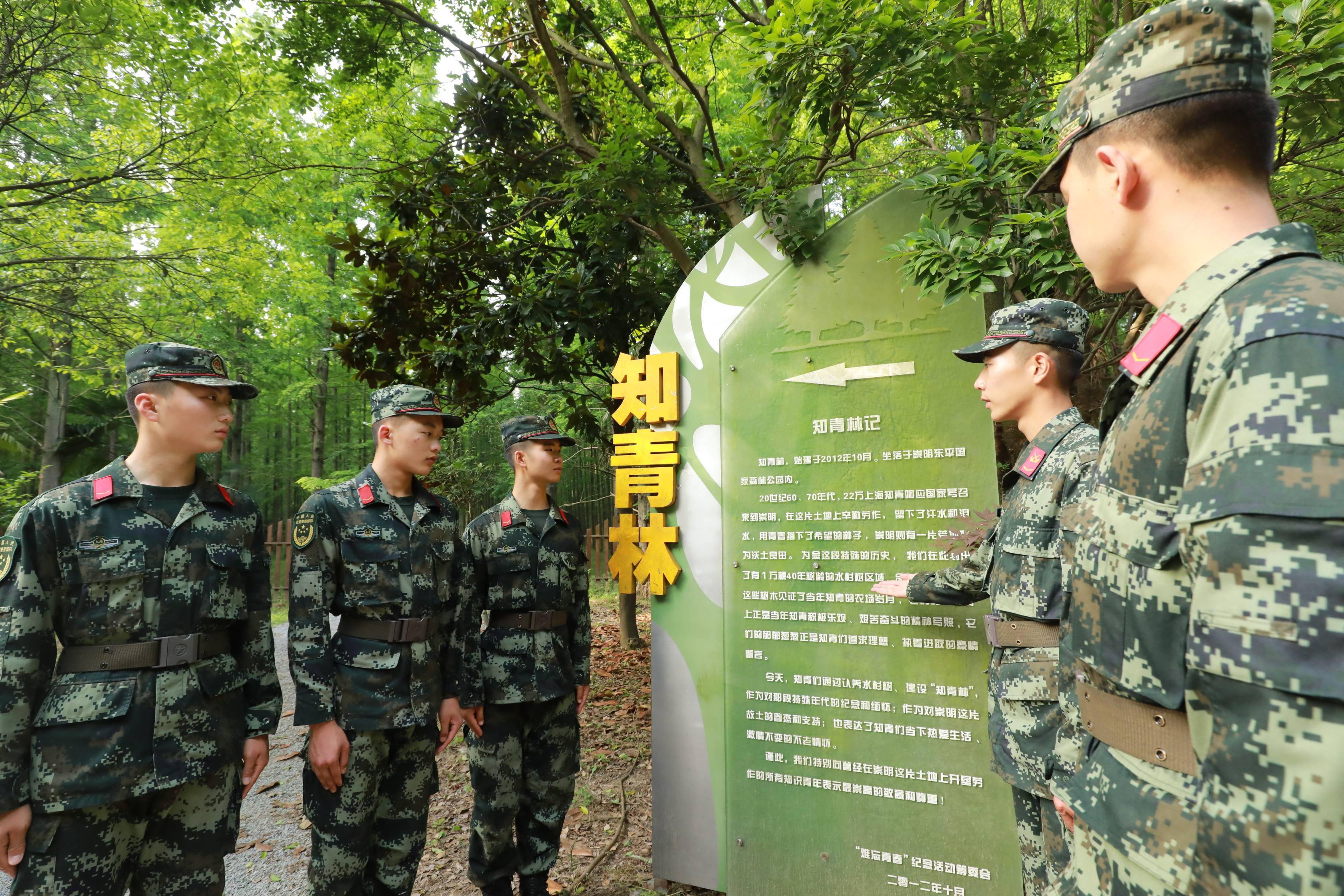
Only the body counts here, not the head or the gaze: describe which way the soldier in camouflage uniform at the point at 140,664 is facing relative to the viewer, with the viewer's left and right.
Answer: facing the viewer and to the right of the viewer

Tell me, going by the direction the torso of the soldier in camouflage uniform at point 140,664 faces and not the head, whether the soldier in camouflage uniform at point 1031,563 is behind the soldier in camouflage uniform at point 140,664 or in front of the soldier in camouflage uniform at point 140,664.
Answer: in front

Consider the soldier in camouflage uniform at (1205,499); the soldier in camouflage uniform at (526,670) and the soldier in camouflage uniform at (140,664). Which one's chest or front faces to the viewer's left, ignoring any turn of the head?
the soldier in camouflage uniform at (1205,499)

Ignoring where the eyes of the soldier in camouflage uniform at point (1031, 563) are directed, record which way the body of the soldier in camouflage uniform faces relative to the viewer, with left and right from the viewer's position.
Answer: facing to the left of the viewer

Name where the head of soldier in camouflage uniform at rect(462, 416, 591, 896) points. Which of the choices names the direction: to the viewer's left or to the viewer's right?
to the viewer's right

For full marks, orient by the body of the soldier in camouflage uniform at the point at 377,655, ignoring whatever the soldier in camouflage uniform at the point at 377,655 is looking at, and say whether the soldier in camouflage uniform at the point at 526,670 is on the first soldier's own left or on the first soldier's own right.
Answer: on the first soldier's own left

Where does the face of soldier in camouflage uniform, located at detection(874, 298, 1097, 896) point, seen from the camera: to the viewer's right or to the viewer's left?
to the viewer's left

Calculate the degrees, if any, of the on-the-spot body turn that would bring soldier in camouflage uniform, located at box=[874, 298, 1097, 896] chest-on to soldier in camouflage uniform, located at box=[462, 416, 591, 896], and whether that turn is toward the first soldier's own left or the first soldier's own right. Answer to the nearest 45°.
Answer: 0° — they already face them

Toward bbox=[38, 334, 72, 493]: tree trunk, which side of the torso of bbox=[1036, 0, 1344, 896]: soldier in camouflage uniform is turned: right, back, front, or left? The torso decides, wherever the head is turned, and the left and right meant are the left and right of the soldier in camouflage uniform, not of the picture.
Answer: front

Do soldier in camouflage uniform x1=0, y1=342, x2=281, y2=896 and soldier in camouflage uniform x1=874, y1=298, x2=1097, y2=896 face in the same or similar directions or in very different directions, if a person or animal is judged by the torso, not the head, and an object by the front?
very different directions

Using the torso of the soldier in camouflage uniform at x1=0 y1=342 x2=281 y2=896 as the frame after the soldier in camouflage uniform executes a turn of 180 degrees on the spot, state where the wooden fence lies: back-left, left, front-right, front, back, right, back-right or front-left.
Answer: front-right

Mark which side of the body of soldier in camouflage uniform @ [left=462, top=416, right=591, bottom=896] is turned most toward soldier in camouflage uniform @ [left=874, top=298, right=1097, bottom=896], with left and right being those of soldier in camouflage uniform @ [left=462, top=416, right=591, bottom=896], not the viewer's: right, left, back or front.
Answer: front

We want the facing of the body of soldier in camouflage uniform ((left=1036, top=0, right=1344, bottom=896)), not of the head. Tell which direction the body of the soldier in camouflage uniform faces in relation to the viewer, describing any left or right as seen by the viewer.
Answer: facing to the left of the viewer

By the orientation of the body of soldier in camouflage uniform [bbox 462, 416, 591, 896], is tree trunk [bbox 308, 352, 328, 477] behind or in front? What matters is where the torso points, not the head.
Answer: behind
